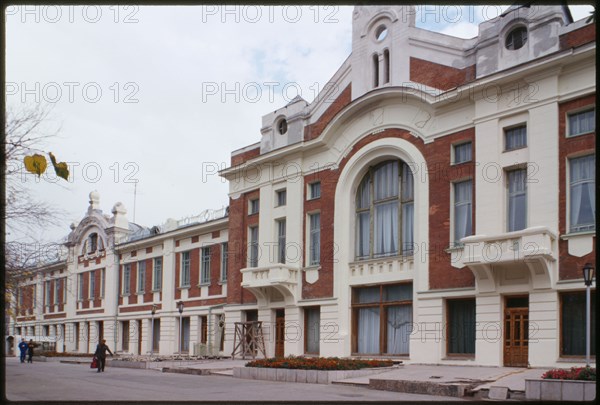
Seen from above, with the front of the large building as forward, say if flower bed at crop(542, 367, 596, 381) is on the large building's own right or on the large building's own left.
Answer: on the large building's own left

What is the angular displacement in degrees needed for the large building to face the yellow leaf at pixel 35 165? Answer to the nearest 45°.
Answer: approximately 45° to its left
